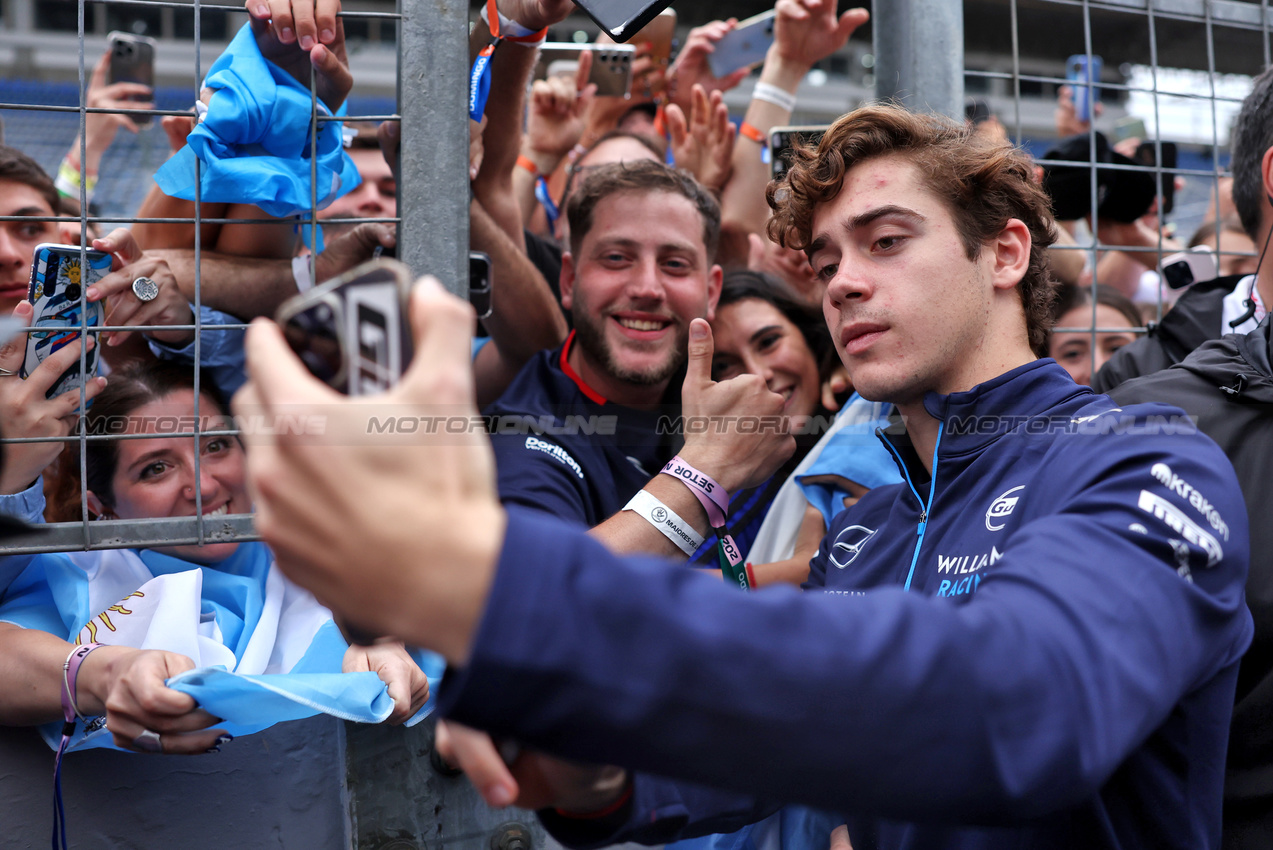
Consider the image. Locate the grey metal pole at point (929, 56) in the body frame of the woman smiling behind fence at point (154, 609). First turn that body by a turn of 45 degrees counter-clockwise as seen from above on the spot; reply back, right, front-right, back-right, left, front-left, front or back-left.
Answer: front

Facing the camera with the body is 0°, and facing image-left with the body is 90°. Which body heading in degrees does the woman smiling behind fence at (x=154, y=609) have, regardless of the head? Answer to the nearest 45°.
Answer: approximately 315°

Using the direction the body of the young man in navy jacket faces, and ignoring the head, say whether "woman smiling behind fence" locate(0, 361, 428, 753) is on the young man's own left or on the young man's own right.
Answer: on the young man's own right

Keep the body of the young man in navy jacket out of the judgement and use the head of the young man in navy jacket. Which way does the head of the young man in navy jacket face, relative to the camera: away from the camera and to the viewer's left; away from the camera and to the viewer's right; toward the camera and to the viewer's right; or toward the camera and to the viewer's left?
toward the camera and to the viewer's left

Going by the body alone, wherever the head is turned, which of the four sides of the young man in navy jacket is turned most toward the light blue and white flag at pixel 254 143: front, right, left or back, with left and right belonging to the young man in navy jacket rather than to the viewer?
right

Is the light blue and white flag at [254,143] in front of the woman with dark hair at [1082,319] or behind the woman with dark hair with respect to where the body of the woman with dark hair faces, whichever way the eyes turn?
in front

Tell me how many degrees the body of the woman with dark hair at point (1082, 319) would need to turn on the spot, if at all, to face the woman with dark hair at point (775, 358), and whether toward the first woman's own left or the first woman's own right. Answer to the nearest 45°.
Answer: approximately 45° to the first woman's own right

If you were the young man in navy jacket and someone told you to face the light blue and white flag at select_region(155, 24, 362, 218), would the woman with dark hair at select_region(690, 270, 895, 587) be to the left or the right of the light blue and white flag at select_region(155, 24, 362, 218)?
right

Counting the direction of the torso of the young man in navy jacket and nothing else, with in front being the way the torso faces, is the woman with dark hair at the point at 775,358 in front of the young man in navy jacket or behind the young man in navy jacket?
behind

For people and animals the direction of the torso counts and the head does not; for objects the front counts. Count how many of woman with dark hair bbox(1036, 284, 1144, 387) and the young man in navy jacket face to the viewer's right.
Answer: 0

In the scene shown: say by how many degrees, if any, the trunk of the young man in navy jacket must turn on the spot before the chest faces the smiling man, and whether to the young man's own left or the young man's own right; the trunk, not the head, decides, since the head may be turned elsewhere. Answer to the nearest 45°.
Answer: approximately 135° to the young man's own right

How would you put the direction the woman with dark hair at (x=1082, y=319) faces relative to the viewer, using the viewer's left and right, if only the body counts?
facing the viewer
